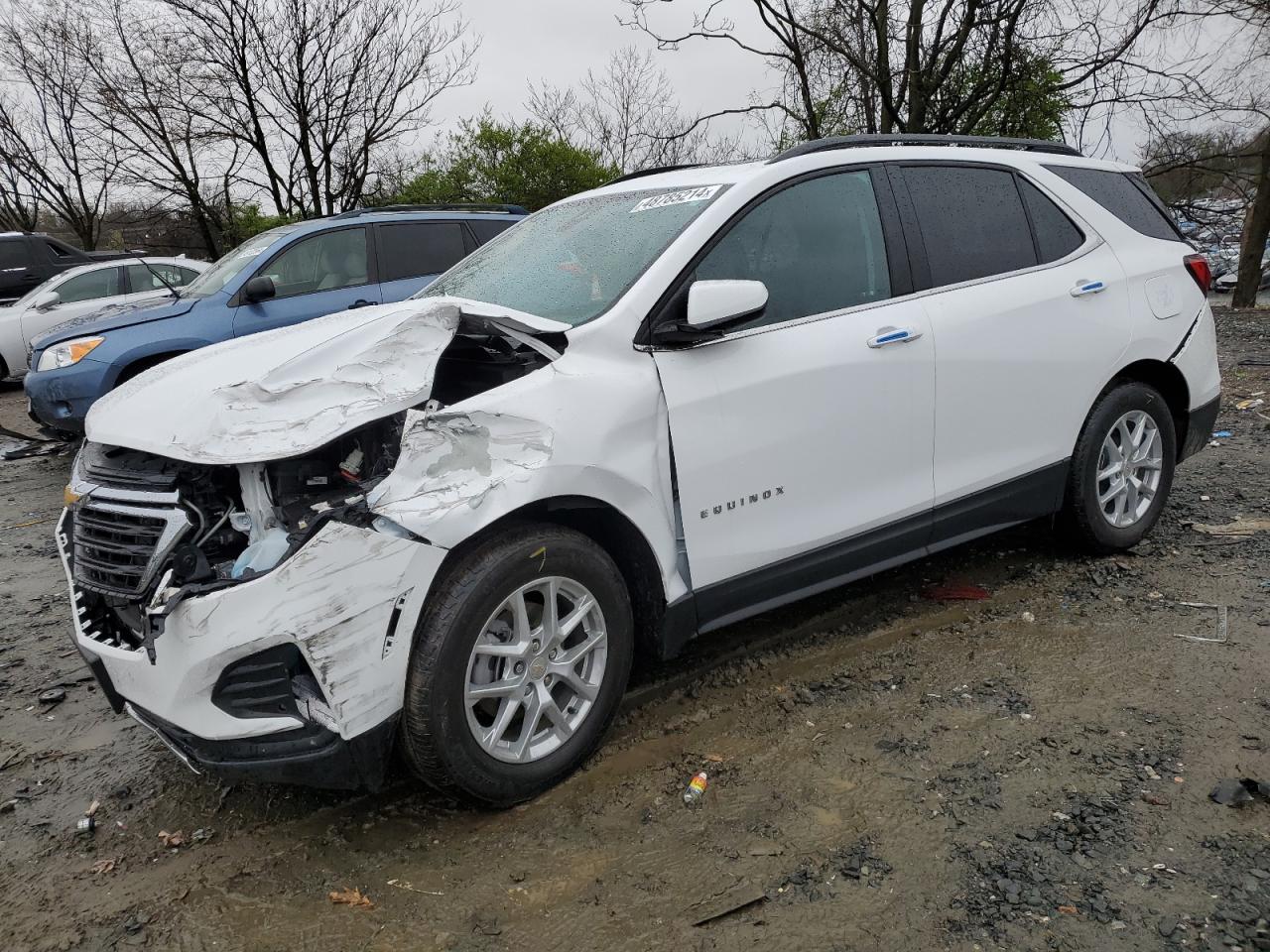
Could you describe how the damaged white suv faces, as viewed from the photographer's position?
facing the viewer and to the left of the viewer

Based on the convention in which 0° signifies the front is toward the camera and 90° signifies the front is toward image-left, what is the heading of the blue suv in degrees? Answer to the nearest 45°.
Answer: approximately 45°

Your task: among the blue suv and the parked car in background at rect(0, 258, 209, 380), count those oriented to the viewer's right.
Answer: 0

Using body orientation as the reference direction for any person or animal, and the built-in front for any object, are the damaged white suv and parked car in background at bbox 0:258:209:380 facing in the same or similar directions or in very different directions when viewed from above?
same or similar directions

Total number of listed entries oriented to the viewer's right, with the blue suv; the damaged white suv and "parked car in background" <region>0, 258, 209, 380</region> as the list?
0

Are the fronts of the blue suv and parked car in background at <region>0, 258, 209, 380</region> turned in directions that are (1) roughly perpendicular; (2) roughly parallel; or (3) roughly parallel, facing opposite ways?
roughly parallel

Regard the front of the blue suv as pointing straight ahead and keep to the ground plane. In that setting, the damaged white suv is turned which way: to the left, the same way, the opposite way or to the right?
the same way

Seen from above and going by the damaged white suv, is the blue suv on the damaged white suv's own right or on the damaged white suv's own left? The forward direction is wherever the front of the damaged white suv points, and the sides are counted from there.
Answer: on the damaged white suv's own right

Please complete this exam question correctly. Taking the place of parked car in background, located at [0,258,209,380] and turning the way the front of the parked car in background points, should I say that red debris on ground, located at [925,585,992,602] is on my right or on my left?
on my left

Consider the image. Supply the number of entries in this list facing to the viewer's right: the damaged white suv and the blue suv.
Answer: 0

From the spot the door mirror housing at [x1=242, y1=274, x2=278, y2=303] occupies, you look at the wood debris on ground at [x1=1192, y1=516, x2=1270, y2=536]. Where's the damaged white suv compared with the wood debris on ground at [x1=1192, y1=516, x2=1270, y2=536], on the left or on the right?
right

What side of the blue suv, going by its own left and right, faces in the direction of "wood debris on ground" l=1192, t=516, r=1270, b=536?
left

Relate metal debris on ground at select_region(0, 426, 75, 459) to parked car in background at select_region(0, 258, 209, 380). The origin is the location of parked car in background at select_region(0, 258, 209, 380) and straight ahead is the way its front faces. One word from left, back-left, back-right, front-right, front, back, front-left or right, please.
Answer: front-left
